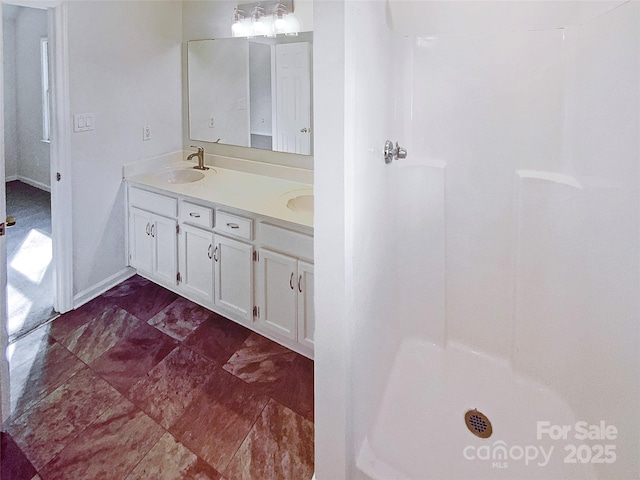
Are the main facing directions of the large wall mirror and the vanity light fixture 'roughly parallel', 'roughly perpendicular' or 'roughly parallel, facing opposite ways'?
roughly parallel

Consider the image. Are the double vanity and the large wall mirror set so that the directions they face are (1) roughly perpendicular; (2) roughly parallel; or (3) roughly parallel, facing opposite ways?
roughly parallel

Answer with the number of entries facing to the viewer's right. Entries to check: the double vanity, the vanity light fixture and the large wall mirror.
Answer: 0

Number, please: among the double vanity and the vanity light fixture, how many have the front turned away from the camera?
0

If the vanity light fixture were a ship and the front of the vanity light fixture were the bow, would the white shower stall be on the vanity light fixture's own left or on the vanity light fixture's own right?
on the vanity light fixture's own left

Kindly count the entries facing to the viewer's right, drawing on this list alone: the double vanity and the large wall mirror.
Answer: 0

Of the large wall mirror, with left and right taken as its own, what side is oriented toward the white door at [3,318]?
front

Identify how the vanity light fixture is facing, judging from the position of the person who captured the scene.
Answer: facing the viewer and to the left of the viewer
